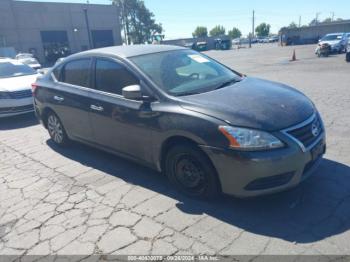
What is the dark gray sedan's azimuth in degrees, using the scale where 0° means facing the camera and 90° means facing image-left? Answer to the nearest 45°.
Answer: approximately 315°

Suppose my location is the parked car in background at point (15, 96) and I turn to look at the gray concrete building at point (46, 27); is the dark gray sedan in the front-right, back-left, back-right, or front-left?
back-right

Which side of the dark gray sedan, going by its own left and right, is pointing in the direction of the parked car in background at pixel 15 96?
back

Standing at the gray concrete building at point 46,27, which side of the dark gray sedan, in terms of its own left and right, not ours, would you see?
back

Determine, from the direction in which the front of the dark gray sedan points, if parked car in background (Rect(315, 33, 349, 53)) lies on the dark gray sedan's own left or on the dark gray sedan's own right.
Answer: on the dark gray sedan's own left
